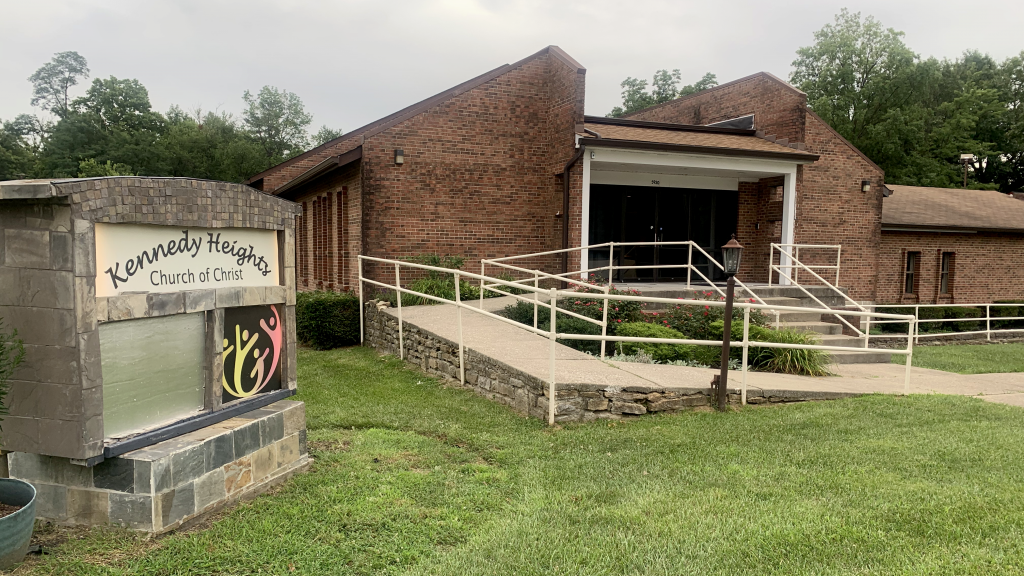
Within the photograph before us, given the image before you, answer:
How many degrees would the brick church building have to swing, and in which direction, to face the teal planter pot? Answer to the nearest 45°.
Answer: approximately 45° to its right

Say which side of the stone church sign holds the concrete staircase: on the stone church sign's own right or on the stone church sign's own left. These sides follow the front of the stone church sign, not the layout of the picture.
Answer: on the stone church sign's own left

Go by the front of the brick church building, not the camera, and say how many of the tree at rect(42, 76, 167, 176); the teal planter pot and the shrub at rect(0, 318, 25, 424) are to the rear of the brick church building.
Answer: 1

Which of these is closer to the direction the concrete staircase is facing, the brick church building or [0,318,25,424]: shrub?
the shrub

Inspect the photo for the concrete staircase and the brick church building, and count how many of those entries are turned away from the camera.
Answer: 0

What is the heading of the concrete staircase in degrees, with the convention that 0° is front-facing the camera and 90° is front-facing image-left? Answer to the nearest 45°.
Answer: approximately 315°

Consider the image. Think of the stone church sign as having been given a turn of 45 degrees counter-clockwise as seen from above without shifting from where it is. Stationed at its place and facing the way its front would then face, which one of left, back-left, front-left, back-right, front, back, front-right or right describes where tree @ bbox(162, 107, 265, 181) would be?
left

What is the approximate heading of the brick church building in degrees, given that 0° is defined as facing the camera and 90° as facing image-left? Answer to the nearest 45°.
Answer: approximately 315°

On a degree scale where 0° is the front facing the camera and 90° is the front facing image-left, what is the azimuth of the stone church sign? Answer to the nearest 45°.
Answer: approximately 315°

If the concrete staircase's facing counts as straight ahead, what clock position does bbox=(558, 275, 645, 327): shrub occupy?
The shrub is roughly at 3 o'clock from the concrete staircase.
